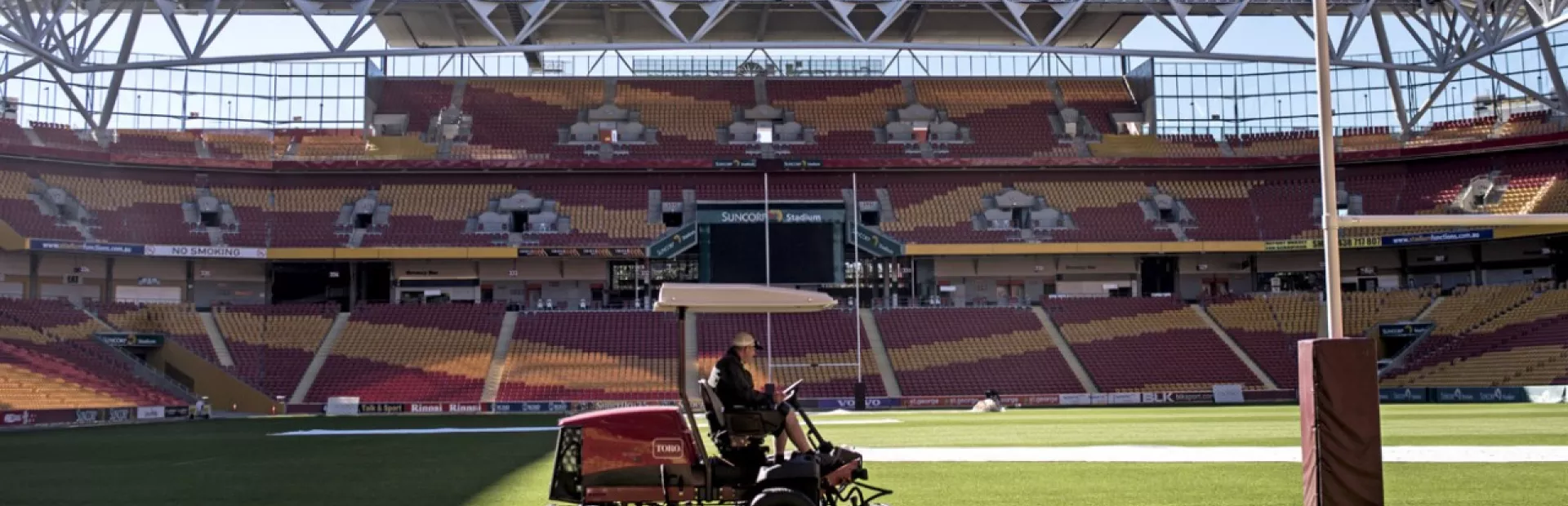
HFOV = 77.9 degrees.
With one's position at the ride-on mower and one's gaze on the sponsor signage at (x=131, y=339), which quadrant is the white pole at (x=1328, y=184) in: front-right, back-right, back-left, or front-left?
back-right

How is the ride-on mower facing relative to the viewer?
to the viewer's right

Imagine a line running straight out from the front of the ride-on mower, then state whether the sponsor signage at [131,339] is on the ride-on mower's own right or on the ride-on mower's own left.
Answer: on the ride-on mower's own left

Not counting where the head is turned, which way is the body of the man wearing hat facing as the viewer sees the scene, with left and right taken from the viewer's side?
facing to the right of the viewer

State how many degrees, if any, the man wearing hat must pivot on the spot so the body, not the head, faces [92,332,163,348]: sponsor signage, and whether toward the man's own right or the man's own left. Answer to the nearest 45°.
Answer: approximately 135° to the man's own left

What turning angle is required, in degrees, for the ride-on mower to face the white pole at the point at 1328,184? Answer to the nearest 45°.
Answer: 0° — it already faces it

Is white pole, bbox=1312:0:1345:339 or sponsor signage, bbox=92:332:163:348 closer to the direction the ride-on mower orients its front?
the white pole

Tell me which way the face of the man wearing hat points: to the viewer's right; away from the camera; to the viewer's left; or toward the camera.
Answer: to the viewer's right
